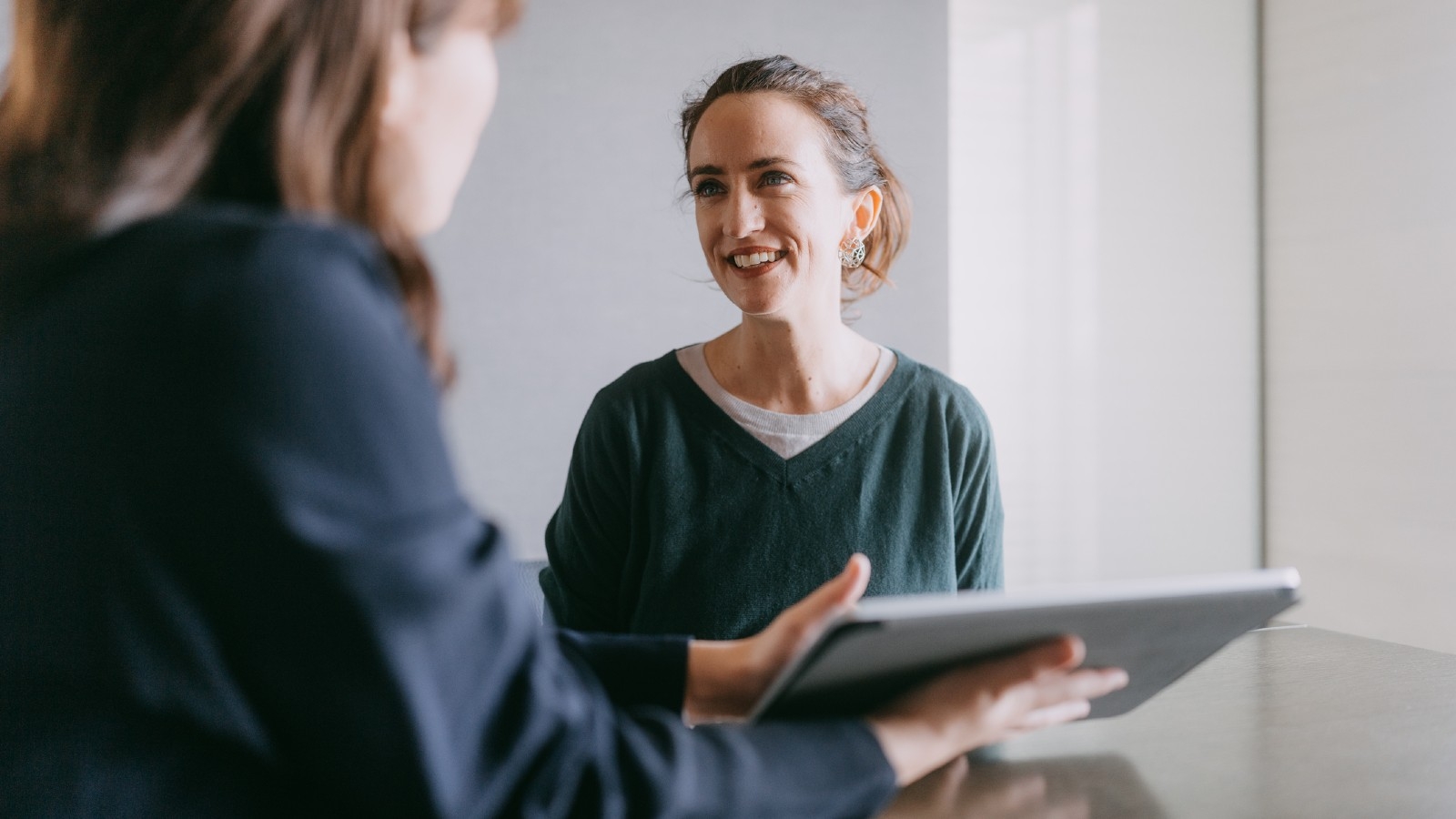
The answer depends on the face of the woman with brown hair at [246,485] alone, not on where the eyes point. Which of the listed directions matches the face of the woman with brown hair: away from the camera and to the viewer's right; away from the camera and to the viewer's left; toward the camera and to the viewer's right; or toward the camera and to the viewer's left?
away from the camera and to the viewer's right

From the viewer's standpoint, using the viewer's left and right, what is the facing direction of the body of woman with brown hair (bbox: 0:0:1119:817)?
facing away from the viewer and to the right of the viewer

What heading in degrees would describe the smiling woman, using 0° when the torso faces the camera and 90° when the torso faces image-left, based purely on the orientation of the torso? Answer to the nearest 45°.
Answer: approximately 0°

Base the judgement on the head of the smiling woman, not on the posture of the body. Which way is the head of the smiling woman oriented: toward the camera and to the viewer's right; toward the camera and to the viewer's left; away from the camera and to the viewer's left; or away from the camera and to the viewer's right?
toward the camera and to the viewer's left
